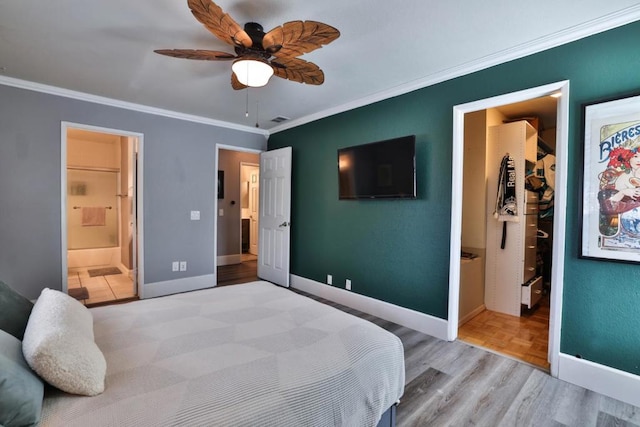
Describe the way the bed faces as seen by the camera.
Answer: facing away from the viewer and to the right of the viewer

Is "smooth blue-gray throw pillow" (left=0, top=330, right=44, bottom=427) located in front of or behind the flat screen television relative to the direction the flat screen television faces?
in front

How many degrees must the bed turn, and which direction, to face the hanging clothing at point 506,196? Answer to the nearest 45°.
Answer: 0° — it already faces it

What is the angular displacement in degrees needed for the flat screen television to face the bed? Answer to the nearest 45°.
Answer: approximately 45° to its left

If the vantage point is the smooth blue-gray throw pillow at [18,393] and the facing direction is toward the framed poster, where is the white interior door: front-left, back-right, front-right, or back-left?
front-left

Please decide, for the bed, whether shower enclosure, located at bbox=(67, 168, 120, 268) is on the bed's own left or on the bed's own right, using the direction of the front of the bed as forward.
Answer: on the bed's own left

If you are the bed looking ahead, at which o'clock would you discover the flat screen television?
The flat screen television is roughly at 12 o'clock from the bed.

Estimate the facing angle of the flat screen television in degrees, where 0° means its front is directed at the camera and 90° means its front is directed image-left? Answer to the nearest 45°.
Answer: approximately 45°

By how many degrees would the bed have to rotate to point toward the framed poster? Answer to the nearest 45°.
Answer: approximately 45° to its right

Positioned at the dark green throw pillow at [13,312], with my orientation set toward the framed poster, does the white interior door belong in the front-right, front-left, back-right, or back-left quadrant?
front-left

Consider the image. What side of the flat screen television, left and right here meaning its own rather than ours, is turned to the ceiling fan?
front

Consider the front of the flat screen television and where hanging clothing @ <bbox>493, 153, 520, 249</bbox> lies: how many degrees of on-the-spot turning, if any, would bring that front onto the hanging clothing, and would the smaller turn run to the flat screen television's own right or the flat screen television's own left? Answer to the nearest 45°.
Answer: approximately 135° to the flat screen television's own left

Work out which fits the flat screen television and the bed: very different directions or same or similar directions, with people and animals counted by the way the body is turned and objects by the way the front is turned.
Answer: very different directions

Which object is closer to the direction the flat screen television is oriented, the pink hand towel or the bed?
the bed
